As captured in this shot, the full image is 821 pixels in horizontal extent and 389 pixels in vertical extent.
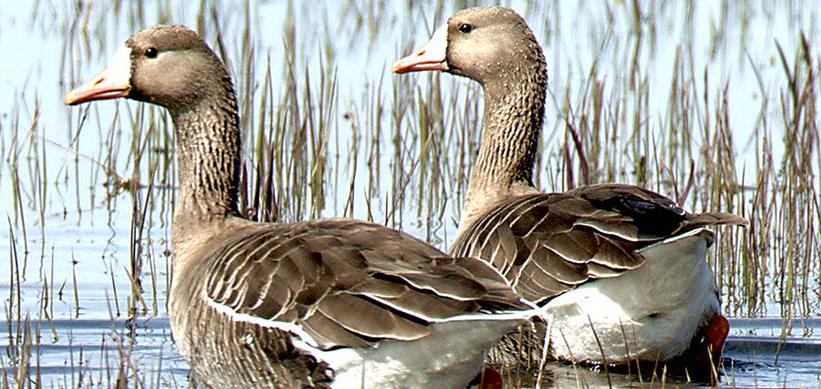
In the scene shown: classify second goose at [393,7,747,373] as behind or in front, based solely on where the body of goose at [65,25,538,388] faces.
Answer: behind

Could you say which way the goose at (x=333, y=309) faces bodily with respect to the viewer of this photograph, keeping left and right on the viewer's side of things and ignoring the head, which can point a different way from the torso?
facing to the left of the viewer
